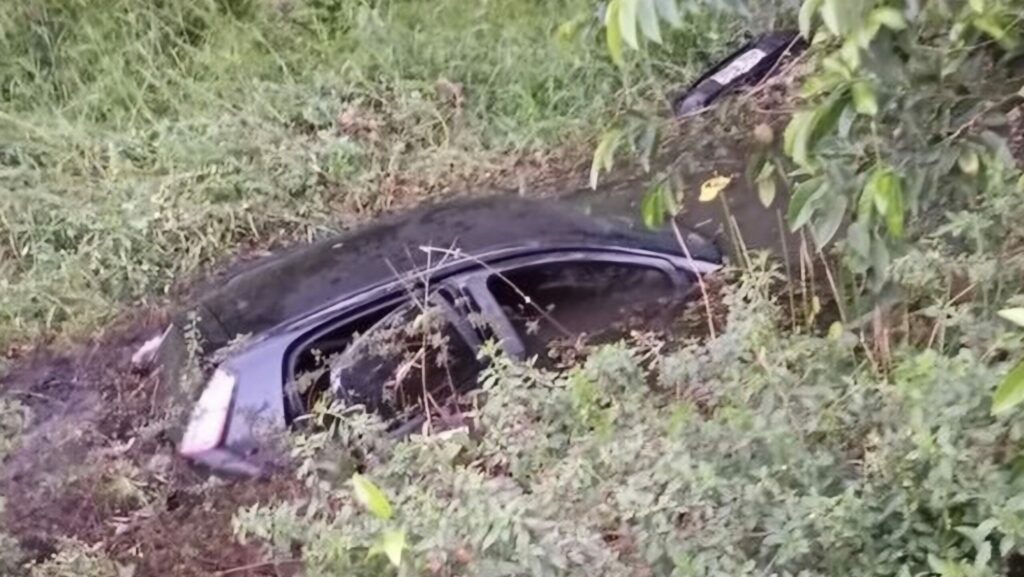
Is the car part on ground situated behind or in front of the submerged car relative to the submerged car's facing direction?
in front

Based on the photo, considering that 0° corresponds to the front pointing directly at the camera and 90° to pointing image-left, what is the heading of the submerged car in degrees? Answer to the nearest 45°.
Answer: approximately 225°

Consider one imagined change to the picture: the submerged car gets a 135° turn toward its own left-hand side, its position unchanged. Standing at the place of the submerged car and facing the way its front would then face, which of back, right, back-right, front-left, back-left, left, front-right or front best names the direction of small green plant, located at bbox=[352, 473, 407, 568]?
left

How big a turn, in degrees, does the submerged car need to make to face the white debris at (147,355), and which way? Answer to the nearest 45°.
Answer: approximately 180°

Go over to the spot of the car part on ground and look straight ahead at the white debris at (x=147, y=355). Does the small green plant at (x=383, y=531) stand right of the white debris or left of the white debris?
left

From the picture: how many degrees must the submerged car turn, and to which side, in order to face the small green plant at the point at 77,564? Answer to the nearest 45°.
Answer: approximately 135° to its left

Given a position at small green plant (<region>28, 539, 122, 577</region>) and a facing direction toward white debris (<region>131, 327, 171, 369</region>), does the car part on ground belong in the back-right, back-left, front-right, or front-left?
front-right
